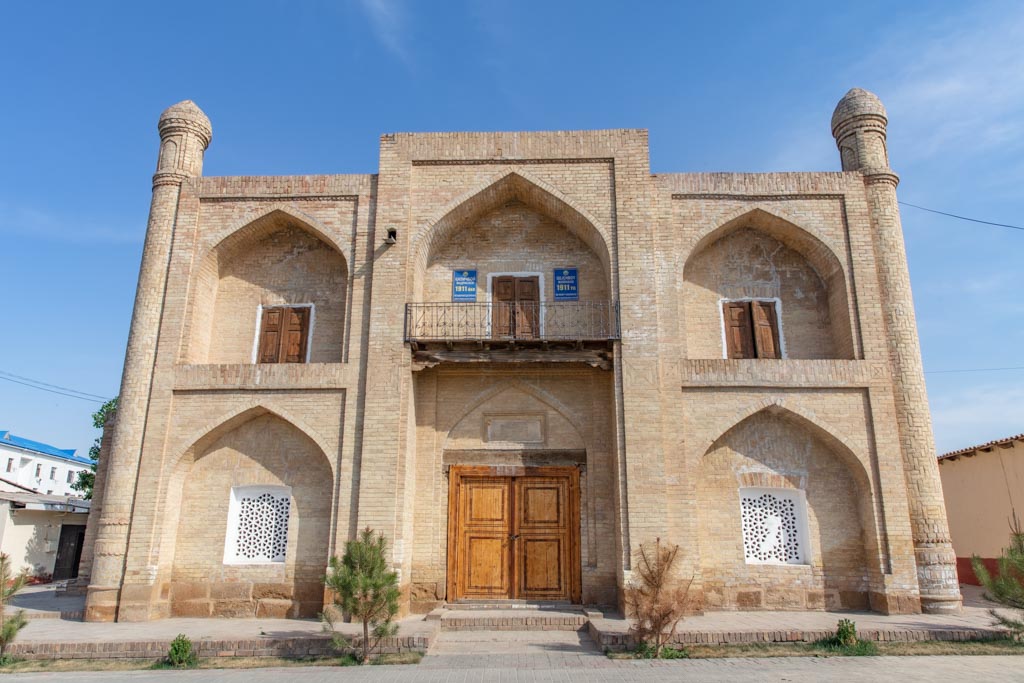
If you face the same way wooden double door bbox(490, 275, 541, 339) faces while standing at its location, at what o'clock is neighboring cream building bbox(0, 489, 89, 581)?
The neighboring cream building is roughly at 4 o'clock from the wooden double door.

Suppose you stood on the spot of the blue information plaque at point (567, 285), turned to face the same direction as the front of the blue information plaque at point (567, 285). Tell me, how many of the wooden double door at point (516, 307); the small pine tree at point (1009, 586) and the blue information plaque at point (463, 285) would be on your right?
2

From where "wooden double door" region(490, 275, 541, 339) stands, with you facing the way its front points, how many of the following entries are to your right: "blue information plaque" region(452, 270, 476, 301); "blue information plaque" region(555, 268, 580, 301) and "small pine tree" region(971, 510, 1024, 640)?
1

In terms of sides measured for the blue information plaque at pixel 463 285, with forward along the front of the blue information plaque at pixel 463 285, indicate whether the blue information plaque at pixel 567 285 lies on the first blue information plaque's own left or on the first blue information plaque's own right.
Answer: on the first blue information plaque's own left

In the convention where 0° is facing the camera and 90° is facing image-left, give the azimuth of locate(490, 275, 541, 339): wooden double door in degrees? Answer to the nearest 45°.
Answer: approximately 0°
